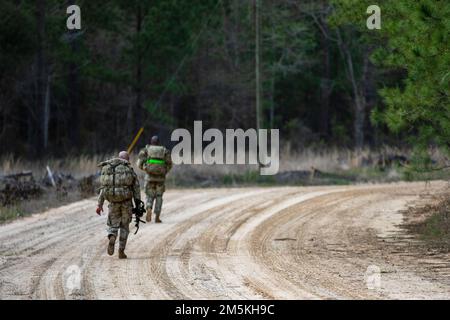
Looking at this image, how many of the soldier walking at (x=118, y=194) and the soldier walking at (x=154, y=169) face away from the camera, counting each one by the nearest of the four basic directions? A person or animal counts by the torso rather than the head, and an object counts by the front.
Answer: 2

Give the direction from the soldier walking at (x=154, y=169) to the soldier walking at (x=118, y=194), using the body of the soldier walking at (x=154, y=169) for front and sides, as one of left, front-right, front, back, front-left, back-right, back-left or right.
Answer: back

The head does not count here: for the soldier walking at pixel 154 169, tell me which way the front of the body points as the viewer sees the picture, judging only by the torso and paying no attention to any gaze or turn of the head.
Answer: away from the camera

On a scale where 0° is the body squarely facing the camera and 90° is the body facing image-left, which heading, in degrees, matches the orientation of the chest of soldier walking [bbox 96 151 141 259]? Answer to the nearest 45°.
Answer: approximately 180°

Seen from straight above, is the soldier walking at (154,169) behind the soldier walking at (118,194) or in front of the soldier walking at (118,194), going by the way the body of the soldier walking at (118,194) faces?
in front
